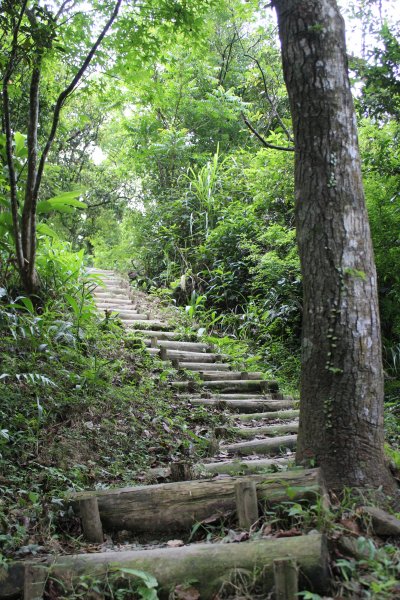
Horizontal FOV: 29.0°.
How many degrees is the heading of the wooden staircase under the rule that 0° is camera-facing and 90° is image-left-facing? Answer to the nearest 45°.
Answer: approximately 0°

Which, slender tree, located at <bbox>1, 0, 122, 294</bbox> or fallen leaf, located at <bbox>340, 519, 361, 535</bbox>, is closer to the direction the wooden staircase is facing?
the fallen leaf

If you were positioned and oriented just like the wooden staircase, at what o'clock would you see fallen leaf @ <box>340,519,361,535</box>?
The fallen leaf is roughly at 10 o'clock from the wooden staircase.
